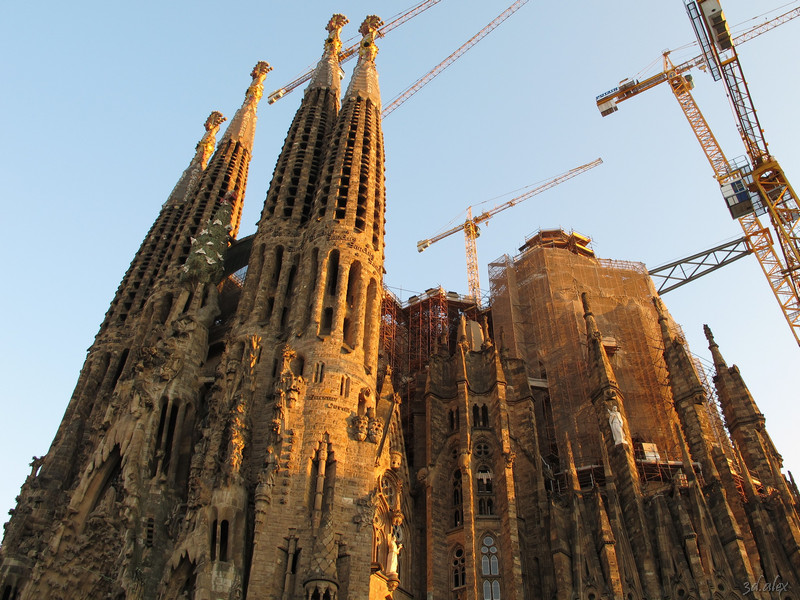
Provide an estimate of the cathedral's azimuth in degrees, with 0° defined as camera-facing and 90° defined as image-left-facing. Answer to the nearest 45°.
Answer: approximately 45°
